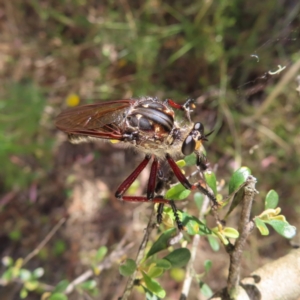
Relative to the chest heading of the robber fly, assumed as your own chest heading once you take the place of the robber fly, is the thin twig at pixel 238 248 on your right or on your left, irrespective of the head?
on your right

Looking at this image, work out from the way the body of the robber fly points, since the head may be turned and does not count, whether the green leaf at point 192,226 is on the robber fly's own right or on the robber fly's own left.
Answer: on the robber fly's own right

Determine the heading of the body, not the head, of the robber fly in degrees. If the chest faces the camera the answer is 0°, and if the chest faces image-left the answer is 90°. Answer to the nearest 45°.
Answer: approximately 270°

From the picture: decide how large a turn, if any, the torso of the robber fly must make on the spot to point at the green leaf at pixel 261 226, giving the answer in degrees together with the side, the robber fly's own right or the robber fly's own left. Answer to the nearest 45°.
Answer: approximately 45° to the robber fly's own right
